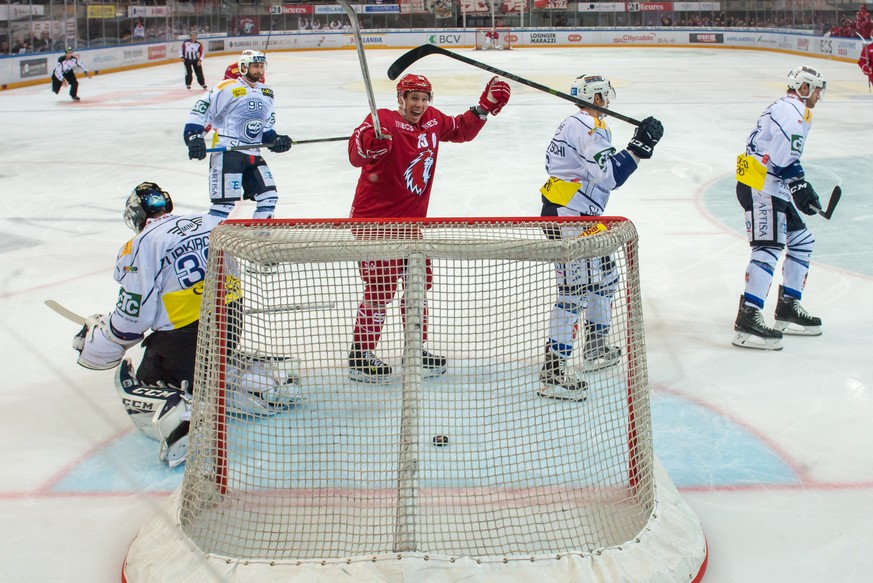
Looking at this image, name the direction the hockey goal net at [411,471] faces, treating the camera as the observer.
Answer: facing away from the viewer

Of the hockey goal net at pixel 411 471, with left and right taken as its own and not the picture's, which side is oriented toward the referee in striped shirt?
front

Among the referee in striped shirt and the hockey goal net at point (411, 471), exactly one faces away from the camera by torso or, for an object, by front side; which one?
the hockey goal net

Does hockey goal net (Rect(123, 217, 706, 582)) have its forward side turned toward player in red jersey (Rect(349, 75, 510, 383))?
yes

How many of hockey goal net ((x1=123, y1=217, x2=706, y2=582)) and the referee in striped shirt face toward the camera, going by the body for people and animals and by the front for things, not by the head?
1

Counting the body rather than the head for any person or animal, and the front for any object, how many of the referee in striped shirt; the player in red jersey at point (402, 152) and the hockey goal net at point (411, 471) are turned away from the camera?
1

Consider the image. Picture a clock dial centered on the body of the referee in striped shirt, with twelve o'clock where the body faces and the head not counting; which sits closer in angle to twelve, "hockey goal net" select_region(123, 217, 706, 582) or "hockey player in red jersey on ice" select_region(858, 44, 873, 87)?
the hockey goal net

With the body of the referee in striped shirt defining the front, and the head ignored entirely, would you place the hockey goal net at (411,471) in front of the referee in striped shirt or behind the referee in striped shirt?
in front

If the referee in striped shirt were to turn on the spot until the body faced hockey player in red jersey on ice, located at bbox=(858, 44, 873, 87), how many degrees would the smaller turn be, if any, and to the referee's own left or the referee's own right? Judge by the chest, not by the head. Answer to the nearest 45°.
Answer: approximately 45° to the referee's own left

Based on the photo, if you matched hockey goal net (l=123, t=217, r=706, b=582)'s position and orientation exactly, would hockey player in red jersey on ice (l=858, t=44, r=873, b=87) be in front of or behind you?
in front

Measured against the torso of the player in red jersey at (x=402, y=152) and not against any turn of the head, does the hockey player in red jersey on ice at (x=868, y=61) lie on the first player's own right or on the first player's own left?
on the first player's own left
